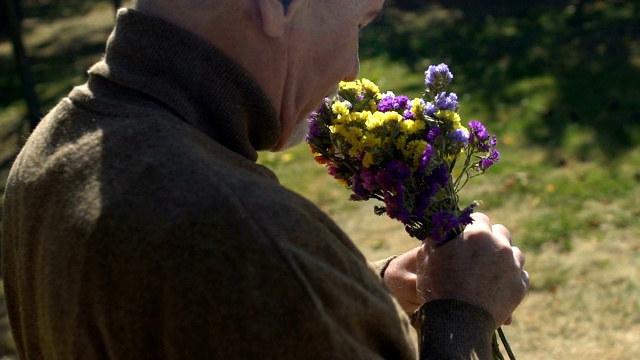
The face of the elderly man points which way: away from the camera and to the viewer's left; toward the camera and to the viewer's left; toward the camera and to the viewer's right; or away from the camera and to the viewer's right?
away from the camera and to the viewer's right

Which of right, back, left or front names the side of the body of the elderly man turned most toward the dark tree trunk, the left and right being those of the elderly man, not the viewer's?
left

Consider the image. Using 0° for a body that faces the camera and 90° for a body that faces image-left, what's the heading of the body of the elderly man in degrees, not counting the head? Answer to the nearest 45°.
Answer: approximately 225°
